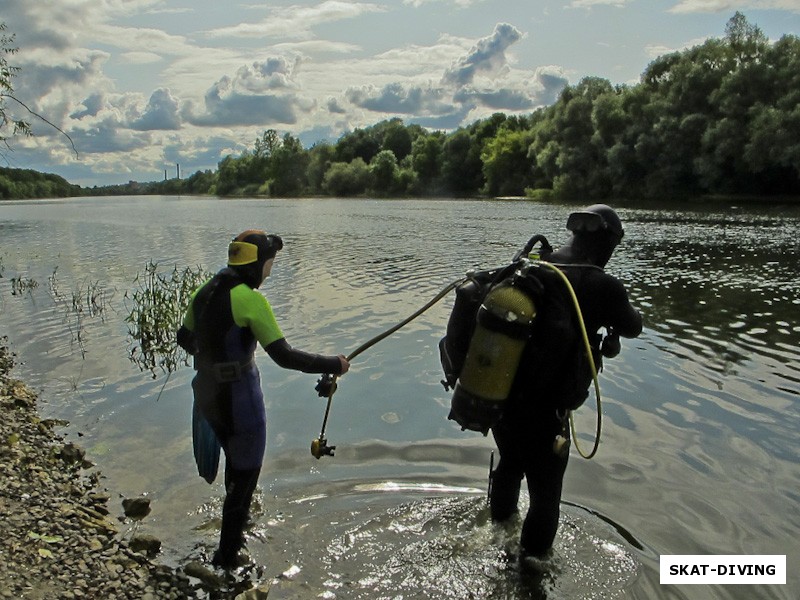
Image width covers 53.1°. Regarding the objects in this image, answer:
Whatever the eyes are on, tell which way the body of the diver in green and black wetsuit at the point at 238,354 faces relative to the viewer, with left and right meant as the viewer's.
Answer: facing away from the viewer and to the right of the viewer

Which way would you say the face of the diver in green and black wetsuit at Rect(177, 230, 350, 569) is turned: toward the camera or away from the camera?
away from the camera

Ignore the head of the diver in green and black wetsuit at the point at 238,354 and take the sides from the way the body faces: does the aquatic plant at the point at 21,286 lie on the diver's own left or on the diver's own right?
on the diver's own left
